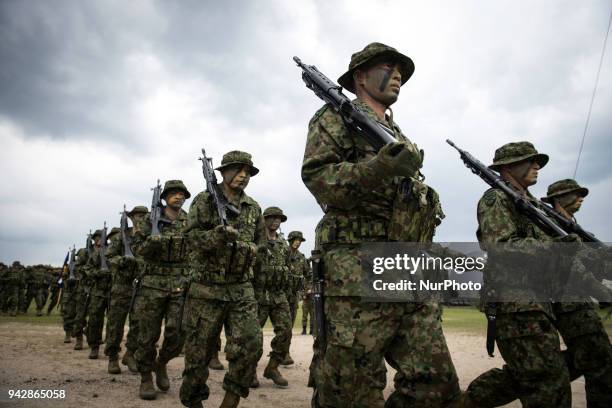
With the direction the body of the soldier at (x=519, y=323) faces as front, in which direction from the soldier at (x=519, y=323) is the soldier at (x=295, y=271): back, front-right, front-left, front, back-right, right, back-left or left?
back-left

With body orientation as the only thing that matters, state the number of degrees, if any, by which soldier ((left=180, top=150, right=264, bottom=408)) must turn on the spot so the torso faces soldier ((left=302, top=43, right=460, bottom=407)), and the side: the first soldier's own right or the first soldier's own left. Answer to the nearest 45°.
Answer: approximately 45° to the first soldier's own right

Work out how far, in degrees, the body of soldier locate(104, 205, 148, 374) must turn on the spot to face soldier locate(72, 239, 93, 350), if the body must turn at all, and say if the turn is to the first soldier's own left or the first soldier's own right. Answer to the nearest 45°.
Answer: approximately 135° to the first soldier's own left

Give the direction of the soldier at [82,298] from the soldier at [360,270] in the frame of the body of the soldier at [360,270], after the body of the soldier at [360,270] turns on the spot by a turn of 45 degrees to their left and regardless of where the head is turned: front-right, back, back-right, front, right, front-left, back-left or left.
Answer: back-left

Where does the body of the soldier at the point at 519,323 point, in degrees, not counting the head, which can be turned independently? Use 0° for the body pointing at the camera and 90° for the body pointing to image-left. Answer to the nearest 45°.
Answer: approximately 270°

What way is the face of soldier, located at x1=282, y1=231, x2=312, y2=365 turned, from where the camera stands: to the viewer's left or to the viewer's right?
to the viewer's right

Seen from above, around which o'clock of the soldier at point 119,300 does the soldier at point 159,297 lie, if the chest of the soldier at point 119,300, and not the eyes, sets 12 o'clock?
the soldier at point 159,297 is roughly at 1 o'clock from the soldier at point 119,300.

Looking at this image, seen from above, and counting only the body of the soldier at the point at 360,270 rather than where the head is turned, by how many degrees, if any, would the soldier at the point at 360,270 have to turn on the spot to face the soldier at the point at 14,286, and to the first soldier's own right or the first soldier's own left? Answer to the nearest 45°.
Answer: approximately 180°

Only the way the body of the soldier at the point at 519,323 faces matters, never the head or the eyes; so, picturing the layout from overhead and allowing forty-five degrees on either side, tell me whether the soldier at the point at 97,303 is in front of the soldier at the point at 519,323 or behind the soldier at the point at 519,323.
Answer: behind

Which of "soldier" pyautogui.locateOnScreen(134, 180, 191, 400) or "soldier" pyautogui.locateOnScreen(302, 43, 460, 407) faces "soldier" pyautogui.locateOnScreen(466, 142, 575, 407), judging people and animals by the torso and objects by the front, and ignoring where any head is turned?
"soldier" pyautogui.locateOnScreen(134, 180, 191, 400)

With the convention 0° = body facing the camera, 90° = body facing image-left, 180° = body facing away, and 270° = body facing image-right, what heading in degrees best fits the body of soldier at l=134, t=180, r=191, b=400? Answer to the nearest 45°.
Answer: approximately 315°
